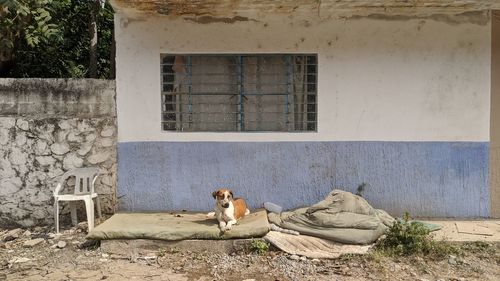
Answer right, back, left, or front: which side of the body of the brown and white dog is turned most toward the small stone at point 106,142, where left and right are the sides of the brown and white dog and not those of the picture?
right

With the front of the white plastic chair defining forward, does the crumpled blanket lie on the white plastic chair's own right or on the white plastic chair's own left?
on the white plastic chair's own left

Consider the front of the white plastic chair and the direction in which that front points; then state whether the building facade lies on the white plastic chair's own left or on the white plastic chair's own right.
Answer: on the white plastic chair's own left

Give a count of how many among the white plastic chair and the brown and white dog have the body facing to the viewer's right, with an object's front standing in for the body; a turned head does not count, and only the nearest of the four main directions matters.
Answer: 0

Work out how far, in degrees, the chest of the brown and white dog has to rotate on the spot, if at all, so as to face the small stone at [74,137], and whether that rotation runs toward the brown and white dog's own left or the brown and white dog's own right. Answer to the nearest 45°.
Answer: approximately 90° to the brown and white dog's own right

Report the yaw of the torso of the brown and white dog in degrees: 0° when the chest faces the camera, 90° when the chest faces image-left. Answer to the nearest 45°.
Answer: approximately 45°

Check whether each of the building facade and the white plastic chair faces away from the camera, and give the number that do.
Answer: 0

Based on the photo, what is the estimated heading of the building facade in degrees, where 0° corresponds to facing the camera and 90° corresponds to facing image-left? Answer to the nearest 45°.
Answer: approximately 0°
